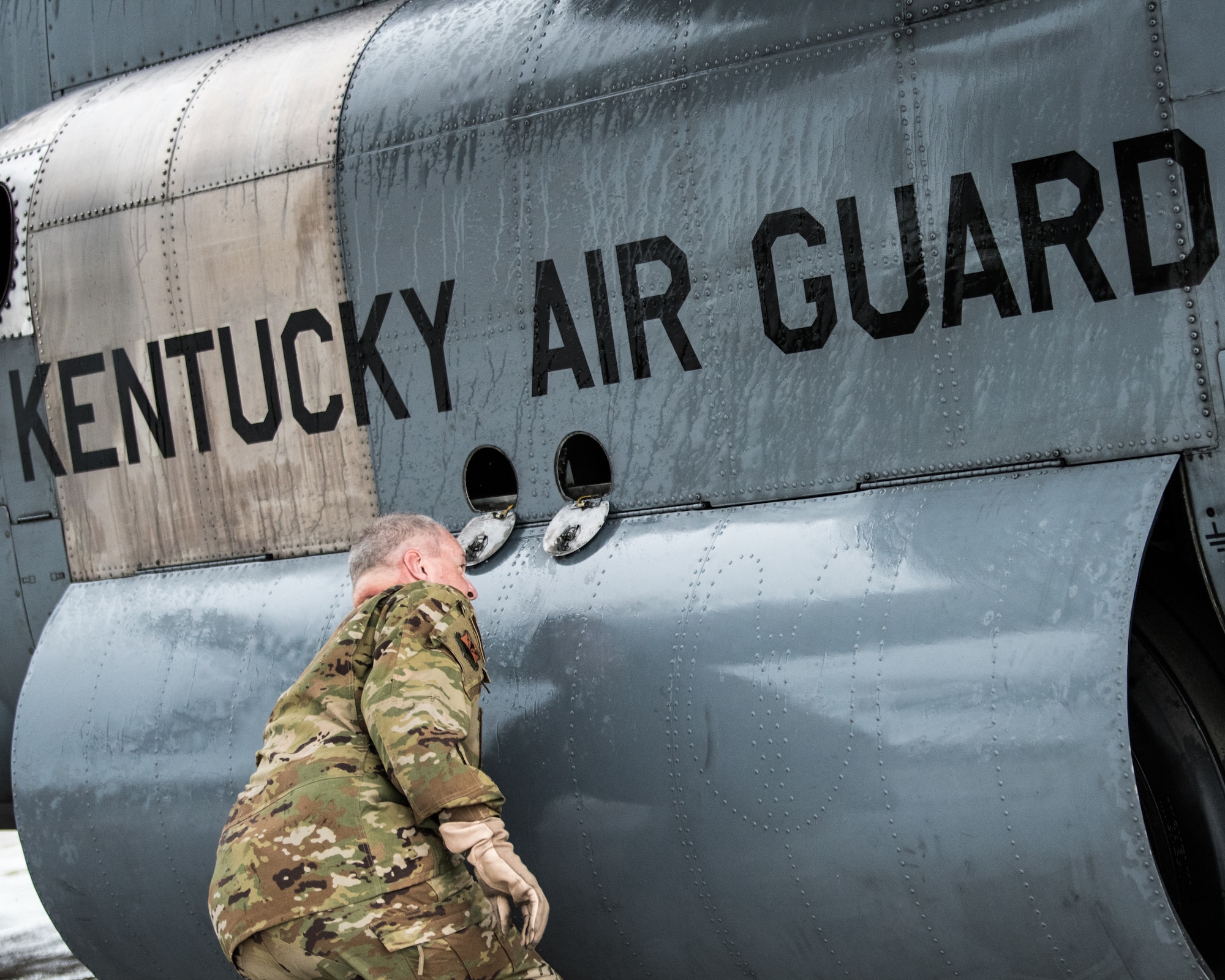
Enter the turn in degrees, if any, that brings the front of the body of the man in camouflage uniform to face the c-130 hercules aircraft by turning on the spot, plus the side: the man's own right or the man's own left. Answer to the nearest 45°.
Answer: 0° — they already face it

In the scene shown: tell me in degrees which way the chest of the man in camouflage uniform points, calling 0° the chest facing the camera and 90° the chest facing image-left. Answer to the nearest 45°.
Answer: approximately 225°

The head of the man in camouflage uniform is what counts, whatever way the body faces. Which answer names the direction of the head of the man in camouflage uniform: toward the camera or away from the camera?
away from the camera
